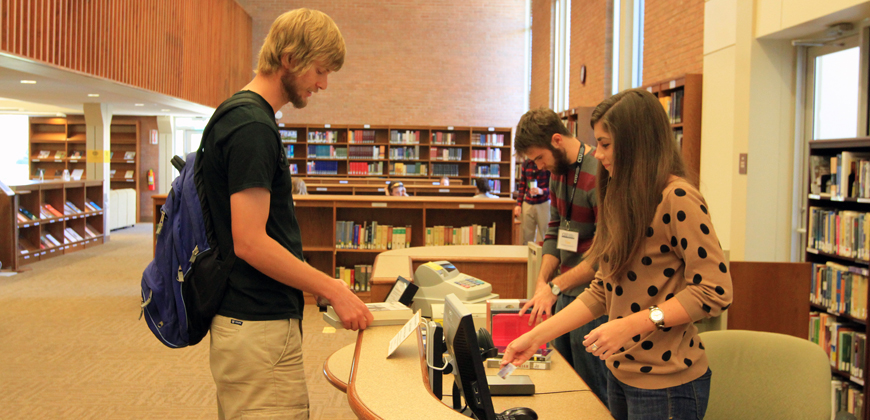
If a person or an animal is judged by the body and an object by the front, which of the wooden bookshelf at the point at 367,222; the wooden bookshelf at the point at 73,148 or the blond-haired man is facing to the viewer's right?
the blond-haired man

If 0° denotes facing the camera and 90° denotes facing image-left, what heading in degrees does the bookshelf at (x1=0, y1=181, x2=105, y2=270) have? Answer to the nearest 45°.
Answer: approximately 315°

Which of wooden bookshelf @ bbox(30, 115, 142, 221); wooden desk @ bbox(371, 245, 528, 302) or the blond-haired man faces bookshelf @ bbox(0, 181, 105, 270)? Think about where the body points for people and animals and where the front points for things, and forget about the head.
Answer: the wooden bookshelf

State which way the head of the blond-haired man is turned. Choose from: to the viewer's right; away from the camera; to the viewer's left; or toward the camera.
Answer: to the viewer's right

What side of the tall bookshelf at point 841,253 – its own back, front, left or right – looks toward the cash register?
front

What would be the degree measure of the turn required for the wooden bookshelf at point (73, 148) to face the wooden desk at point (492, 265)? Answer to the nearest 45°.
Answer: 0° — it already faces it

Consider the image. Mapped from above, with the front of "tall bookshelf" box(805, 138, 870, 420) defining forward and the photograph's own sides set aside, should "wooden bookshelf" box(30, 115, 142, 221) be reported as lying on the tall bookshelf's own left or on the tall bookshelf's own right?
on the tall bookshelf's own right

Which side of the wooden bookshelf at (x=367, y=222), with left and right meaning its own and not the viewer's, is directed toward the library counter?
front

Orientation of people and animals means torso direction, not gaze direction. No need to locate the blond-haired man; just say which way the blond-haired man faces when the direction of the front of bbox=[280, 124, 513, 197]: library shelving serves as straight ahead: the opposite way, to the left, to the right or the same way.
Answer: to the left

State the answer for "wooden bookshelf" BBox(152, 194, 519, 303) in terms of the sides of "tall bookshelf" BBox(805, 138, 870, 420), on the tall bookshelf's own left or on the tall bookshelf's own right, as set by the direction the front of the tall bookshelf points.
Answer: on the tall bookshelf's own right

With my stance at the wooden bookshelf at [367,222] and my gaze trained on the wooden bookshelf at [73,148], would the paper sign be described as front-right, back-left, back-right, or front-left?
back-left

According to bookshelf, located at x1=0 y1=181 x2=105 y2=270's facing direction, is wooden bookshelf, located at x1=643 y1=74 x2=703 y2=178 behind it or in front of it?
in front

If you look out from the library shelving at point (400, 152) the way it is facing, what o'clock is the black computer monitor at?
The black computer monitor is roughly at 12 o'clock from the library shelving.

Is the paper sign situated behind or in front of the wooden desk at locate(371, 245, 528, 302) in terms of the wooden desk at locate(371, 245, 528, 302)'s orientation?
in front

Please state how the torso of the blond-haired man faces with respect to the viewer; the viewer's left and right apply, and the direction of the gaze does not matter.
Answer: facing to the right of the viewer

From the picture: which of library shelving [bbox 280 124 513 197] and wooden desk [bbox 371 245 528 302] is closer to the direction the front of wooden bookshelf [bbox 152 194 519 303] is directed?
the wooden desk
